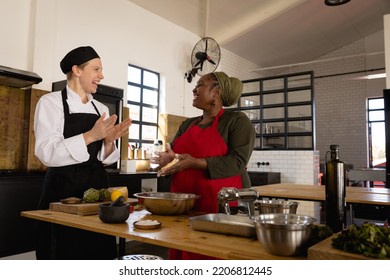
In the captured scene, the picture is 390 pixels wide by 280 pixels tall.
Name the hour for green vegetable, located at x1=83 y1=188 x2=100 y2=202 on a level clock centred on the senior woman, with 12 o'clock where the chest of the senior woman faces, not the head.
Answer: The green vegetable is roughly at 1 o'clock from the senior woman.

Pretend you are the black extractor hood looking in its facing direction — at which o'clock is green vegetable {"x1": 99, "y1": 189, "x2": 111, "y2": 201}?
The green vegetable is roughly at 1 o'clock from the black extractor hood.

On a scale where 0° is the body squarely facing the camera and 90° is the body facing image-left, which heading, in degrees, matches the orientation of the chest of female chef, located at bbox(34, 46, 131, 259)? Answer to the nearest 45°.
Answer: approximately 315°

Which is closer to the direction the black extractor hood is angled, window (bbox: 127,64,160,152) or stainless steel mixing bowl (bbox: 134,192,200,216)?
the stainless steel mixing bowl

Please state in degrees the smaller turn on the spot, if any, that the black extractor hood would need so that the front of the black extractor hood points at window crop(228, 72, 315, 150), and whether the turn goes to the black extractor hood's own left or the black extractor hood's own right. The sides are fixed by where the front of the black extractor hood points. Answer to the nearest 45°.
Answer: approximately 45° to the black extractor hood's own left

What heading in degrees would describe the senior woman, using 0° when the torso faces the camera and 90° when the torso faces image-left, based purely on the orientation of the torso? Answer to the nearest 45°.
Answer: approximately 45°

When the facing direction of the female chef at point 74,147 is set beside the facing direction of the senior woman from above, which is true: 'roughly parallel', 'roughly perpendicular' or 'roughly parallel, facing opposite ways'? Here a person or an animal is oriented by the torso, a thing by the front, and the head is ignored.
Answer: roughly perpendicular

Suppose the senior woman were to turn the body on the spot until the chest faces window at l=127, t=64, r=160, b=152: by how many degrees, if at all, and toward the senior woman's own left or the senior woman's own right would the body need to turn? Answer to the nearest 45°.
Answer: approximately 135° to the senior woman's own right

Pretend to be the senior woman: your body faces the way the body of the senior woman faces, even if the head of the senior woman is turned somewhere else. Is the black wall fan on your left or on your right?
on your right

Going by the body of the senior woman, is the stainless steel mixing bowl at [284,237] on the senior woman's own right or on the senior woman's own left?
on the senior woman's own left

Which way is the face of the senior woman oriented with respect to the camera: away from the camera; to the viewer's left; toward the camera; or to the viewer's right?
to the viewer's left
